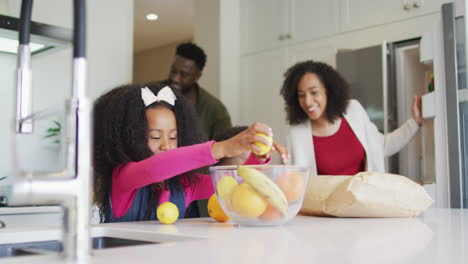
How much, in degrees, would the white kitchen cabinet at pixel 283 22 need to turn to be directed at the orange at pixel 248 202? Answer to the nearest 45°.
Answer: approximately 45° to its left

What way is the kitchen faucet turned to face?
to the viewer's left

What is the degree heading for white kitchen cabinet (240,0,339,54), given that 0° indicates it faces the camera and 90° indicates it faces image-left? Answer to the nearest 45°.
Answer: approximately 45°

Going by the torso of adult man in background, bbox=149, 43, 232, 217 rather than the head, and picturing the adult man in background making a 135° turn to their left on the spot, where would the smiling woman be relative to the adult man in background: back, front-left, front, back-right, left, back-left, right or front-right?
front-right

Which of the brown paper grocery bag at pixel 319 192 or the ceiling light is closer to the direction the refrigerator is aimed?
the brown paper grocery bag

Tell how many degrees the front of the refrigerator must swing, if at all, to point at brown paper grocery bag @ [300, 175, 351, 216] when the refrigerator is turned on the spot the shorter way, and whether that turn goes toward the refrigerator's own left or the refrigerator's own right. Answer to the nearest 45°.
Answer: approximately 45° to the refrigerator's own left

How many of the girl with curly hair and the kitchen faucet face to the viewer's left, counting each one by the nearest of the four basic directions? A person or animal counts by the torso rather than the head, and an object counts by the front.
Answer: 1

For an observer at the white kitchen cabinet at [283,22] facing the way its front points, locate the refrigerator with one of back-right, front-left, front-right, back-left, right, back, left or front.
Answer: left

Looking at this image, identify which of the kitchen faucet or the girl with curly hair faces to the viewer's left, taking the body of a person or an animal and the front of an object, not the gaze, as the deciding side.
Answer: the kitchen faucet

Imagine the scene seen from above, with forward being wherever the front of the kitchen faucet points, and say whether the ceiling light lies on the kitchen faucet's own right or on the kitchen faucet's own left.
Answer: on the kitchen faucet's own right

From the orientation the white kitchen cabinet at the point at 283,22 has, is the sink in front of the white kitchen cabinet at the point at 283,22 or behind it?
in front
